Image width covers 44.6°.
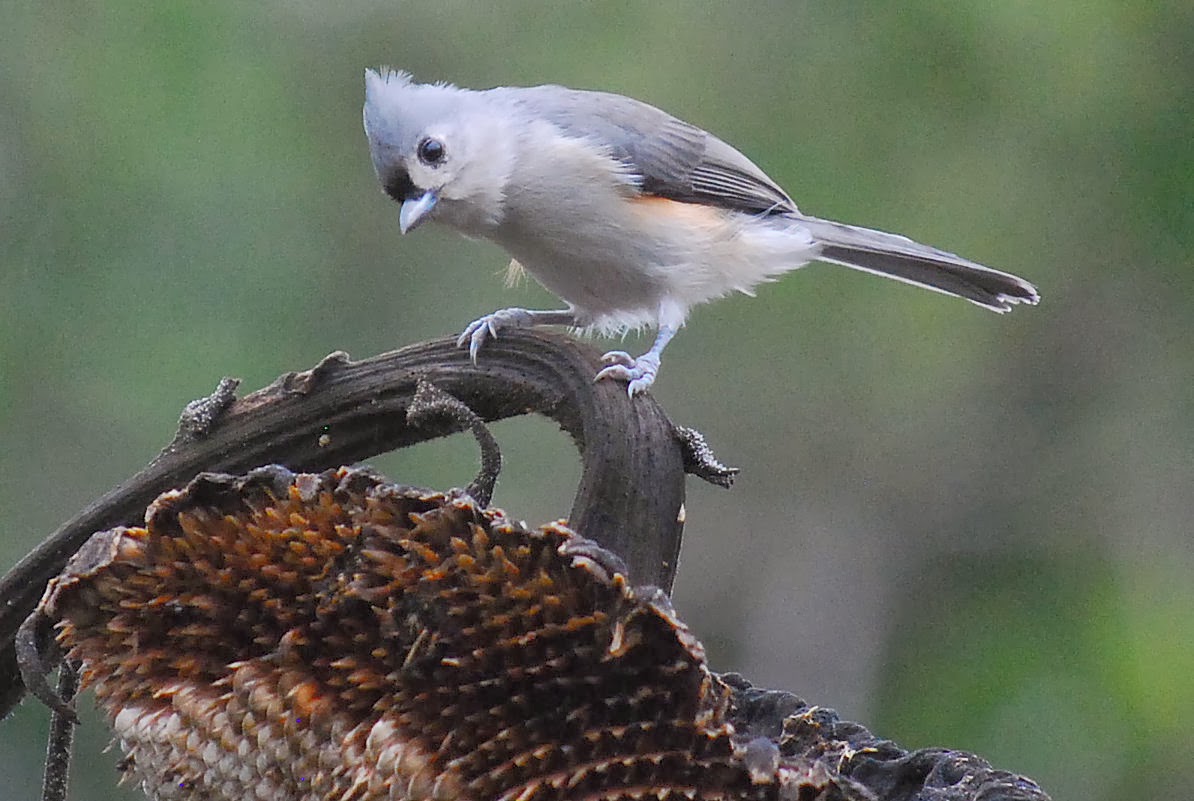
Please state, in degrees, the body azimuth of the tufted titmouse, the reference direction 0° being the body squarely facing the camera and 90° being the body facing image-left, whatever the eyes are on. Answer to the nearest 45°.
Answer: approximately 90°
